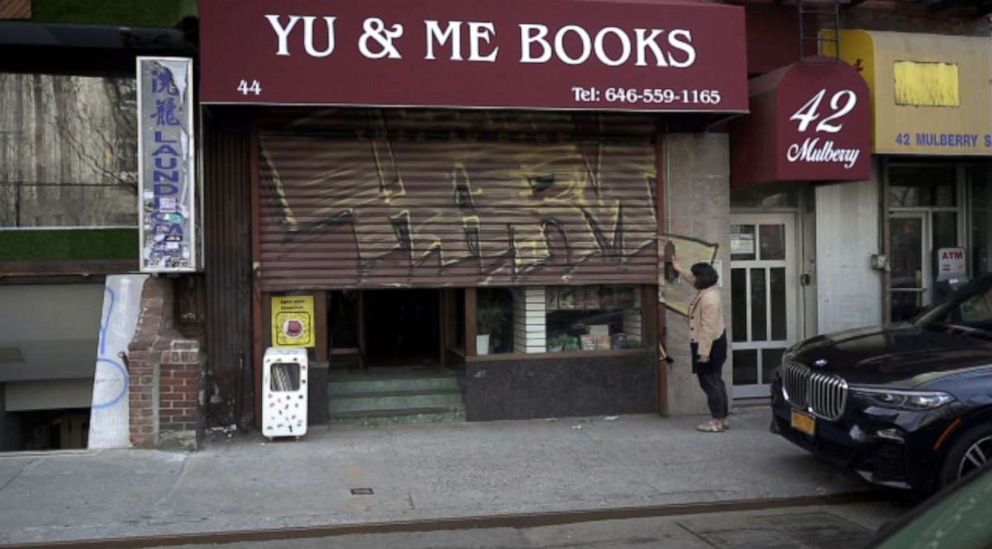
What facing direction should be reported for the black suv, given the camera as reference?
facing the viewer and to the left of the viewer

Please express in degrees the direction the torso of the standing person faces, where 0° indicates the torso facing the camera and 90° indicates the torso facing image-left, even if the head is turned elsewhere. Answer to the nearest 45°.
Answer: approximately 90°

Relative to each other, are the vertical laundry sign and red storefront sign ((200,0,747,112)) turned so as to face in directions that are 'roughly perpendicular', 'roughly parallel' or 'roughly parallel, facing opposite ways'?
roughly parallel

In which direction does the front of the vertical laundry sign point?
toward the camera

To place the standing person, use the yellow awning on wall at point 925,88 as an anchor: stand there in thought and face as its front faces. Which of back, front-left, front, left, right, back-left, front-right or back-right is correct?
front-right

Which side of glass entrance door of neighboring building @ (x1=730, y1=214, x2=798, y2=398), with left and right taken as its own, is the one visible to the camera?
front

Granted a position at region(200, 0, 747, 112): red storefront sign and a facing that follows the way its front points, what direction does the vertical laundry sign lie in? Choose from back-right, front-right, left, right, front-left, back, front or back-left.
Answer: right

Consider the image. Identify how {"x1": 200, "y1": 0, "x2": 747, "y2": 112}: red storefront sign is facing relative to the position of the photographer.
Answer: facing the viewer

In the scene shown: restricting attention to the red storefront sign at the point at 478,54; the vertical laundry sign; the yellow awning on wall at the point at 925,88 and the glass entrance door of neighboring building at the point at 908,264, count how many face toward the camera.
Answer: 4

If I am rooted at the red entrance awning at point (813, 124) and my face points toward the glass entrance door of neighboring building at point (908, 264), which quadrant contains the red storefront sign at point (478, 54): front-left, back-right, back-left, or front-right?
back-left

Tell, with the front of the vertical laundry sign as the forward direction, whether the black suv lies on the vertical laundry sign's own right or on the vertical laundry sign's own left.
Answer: on the vertical laundry sign's own left

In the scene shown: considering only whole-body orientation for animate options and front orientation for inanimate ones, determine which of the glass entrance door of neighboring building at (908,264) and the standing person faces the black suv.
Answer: the glass entrance door of neighboring building

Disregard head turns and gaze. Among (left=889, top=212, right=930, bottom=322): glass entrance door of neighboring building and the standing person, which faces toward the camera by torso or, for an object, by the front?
the glass entrance door of neighboring building

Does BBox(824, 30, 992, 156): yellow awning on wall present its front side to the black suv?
yes

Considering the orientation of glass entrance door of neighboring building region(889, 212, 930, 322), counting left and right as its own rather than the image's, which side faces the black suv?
front

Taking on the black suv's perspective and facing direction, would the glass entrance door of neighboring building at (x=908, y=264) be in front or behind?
behind
